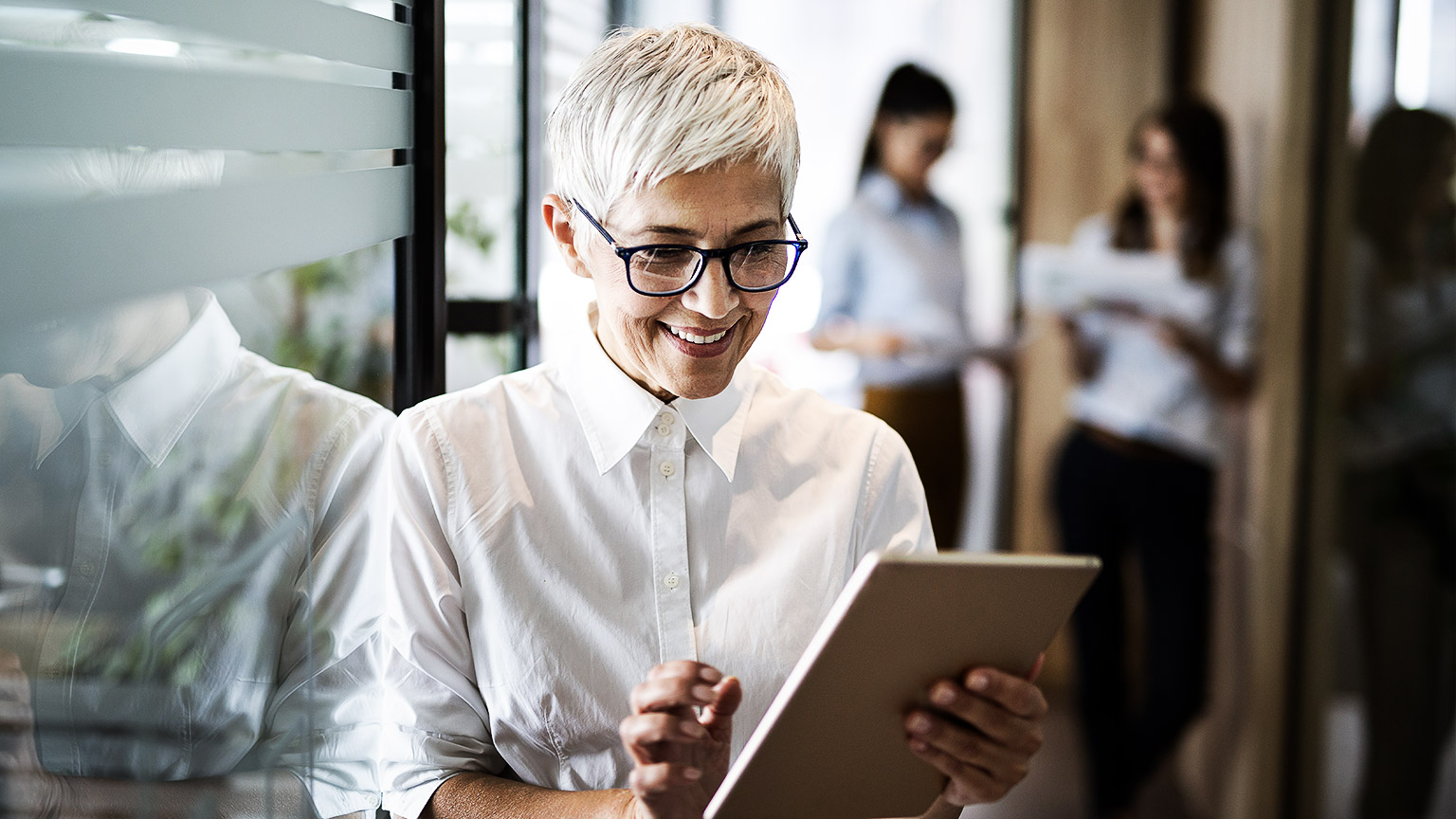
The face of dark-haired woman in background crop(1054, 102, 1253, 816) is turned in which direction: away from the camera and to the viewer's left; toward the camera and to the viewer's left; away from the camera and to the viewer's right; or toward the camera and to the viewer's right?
toward the camera and to the viewer's left

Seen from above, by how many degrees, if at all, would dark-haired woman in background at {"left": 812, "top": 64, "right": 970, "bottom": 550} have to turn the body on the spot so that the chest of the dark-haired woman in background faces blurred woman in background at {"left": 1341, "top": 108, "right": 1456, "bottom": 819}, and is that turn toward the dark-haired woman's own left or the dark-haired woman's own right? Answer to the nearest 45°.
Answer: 0° — they already face them

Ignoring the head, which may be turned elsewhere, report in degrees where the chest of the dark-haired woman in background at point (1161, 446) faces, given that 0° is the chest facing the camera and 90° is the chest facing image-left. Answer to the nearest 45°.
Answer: approximately 45°

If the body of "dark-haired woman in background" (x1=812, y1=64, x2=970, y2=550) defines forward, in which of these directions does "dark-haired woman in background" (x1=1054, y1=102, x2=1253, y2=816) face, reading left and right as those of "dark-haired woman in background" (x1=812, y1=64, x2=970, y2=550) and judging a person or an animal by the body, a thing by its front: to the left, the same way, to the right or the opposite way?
to the right

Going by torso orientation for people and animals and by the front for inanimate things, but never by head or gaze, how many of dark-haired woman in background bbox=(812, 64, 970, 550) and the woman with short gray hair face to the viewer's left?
0

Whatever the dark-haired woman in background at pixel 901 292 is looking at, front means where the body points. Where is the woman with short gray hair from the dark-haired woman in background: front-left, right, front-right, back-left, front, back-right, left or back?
front-right

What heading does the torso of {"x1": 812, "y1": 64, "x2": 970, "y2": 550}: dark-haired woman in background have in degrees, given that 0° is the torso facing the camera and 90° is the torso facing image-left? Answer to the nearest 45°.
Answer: approximately 315°
